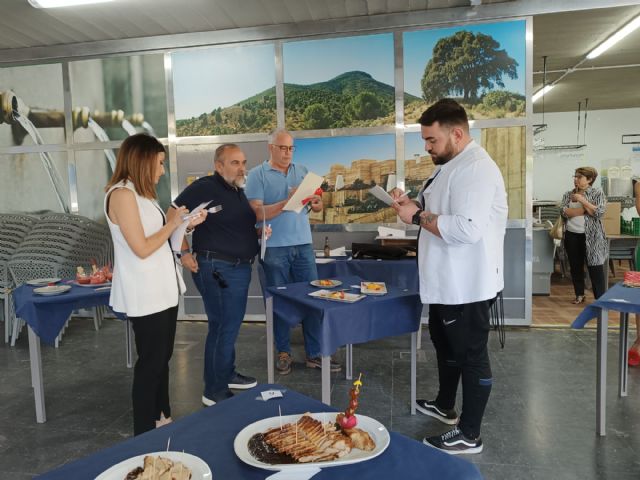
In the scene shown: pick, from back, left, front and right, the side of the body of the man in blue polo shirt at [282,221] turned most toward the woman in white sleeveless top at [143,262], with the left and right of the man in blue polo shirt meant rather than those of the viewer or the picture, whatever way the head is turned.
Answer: right

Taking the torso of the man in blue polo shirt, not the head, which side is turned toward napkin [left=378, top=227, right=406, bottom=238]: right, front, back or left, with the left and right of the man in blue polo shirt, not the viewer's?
left

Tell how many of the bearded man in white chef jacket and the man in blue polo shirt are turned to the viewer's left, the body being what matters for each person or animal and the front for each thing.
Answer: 1

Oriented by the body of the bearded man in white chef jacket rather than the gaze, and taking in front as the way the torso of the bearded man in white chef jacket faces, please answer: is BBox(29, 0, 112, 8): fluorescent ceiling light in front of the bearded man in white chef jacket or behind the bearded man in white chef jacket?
in front

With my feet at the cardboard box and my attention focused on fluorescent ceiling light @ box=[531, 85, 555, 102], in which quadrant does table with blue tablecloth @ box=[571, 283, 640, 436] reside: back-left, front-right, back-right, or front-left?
back-left

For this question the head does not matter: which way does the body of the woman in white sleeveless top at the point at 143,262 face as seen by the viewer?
to the viewer's right

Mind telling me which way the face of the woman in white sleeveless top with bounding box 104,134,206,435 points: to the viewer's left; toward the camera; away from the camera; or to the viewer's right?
to the viewer's right

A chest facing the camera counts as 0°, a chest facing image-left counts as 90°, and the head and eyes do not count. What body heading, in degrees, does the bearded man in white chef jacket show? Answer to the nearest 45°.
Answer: approximately 90°

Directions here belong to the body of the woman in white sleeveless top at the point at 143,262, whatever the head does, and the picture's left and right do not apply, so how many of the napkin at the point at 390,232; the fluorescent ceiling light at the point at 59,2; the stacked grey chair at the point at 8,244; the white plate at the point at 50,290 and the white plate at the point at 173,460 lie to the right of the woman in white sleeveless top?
1

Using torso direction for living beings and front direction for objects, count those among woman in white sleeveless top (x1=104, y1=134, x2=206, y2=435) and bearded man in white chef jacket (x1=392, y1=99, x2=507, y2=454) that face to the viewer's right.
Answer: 1

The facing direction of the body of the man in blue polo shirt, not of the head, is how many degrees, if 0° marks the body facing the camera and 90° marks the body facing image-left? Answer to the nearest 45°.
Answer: approximately 315°

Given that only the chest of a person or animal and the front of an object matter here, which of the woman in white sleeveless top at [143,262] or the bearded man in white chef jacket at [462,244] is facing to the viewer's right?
the woman in white sleeveless top

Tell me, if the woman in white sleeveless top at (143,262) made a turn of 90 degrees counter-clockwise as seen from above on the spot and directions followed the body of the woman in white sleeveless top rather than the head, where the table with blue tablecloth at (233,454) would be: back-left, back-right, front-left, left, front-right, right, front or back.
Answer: back

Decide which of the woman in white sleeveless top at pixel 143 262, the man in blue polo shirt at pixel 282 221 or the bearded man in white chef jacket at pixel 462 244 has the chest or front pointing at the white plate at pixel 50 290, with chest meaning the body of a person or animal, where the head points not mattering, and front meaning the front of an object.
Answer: the bearded man in white chef jacket
